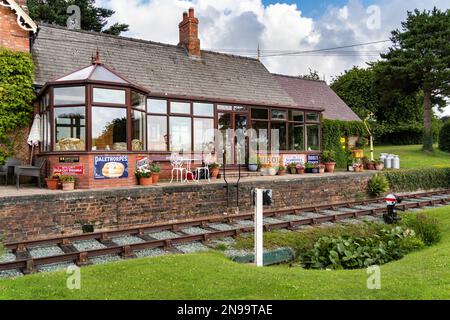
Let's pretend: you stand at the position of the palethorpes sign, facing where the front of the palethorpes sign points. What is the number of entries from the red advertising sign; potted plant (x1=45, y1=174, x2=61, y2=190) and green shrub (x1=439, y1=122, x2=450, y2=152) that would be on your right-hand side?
2

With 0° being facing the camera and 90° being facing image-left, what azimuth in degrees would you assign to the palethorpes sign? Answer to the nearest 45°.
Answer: approximately 0°

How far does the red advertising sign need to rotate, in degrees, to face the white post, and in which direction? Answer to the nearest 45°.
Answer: approximately 45° to its left

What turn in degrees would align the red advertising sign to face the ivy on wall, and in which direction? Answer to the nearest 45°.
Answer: approximately 135° to its right

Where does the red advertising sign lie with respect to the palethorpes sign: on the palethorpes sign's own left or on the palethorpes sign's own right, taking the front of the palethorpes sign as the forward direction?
on the palethorpes sign's own right

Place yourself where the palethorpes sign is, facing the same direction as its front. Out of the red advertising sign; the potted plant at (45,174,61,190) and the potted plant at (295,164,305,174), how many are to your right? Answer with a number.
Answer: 2

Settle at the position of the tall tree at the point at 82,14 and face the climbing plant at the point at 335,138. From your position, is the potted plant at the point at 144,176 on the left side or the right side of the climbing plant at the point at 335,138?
right

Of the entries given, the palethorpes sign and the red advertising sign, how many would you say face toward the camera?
2

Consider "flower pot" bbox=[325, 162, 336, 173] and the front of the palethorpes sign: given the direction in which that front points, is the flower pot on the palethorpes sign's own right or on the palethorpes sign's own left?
on the palethorpes sign's own left

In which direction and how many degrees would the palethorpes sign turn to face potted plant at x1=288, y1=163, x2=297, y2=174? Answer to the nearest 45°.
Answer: approximately 135° to its left
